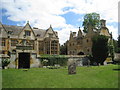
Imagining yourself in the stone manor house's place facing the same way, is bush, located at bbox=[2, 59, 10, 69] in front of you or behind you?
in front

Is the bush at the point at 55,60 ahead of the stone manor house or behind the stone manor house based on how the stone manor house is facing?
ahead

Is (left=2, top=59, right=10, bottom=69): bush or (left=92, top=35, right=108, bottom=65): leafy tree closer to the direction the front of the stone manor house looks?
the bush

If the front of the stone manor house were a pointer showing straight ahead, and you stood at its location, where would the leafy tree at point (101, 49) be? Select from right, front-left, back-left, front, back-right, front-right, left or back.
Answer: front-left

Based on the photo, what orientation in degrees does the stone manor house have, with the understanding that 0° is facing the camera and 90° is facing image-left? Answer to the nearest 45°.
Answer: approximately 0°

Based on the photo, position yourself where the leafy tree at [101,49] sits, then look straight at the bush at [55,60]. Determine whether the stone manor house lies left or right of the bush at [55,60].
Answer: right
